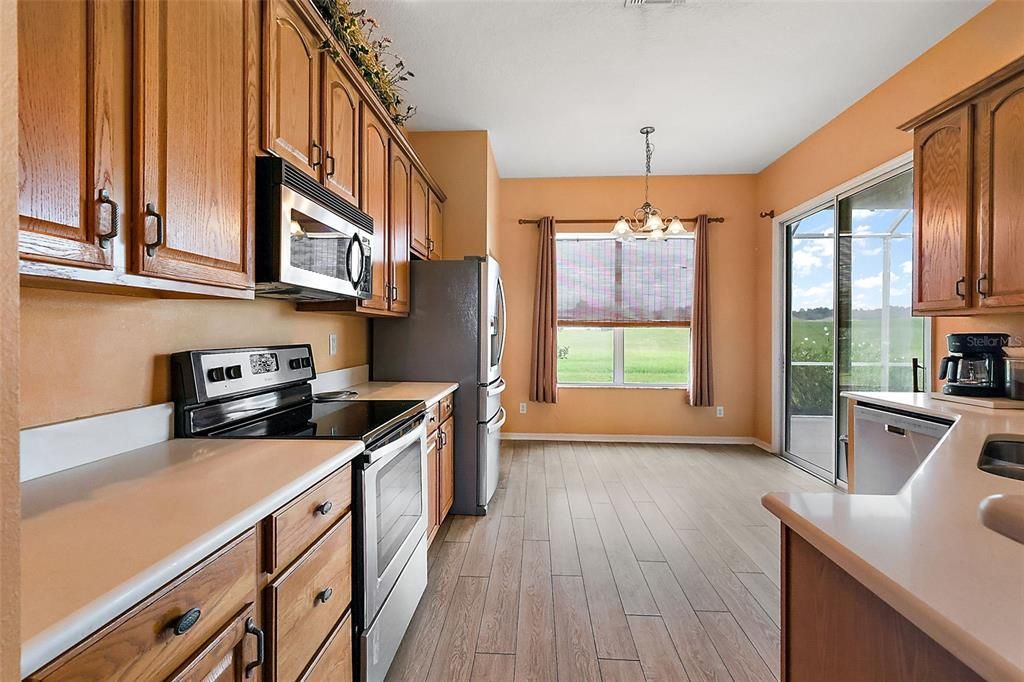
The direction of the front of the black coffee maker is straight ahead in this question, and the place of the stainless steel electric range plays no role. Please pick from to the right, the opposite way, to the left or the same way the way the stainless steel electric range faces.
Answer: the opposite way

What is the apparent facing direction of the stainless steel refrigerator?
to the viewer's right

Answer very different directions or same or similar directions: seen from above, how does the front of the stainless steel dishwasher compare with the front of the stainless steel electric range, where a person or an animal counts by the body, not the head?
very different directions

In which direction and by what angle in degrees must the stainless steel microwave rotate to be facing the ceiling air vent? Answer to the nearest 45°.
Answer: approximately 45° to its left

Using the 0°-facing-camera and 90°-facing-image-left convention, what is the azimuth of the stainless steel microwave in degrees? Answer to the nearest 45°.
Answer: approximately 315°
